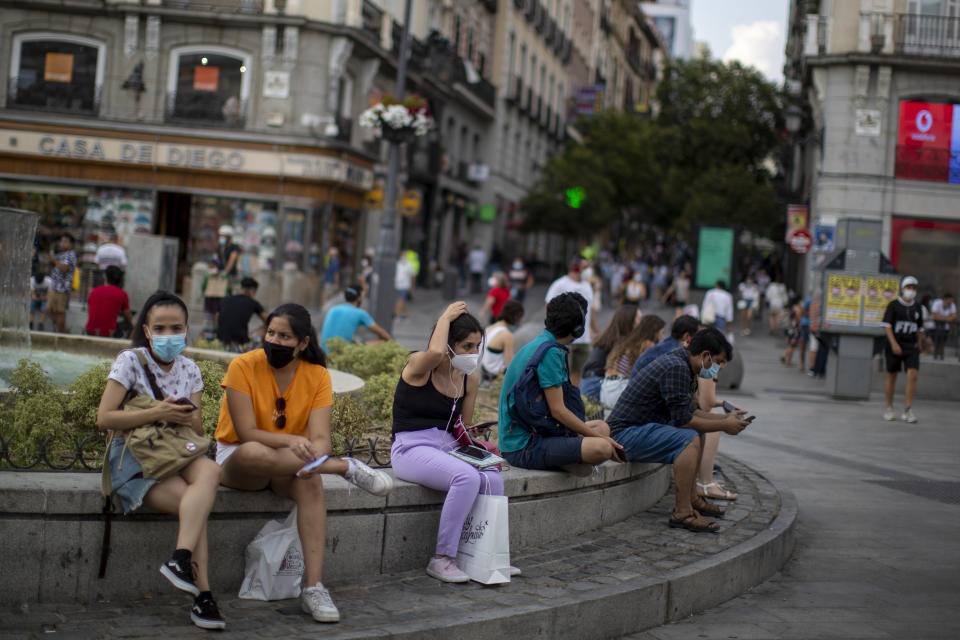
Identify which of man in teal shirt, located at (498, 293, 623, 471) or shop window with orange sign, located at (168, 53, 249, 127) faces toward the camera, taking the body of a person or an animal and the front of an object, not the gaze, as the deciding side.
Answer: the shop window with orange sign

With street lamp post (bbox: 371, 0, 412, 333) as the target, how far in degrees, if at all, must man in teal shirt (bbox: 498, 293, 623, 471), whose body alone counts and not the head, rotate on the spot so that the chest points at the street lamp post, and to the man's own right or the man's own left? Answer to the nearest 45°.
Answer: approximately 90° to the man's own left

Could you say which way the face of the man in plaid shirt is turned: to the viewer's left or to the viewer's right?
to the viewer's right

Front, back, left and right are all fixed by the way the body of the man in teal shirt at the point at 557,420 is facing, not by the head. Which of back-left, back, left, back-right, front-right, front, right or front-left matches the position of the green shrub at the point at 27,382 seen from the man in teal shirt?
back

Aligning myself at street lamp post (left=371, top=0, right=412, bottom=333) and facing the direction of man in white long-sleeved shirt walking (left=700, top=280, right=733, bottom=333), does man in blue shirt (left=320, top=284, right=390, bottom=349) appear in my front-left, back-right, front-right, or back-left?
back-right

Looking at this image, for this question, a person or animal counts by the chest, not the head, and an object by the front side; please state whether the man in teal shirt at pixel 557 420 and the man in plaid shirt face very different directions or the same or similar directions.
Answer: same or similar directions

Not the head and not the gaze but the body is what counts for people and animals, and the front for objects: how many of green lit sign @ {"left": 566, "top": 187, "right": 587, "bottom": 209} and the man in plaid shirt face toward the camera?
1

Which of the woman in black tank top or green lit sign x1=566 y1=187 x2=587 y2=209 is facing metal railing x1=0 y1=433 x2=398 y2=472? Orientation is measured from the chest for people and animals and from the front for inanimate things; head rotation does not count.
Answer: the green lit sign

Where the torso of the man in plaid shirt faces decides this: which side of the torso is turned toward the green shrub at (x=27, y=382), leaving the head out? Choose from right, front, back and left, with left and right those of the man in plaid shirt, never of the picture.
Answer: back

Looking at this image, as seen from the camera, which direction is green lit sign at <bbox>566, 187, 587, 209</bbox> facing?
toward the camera

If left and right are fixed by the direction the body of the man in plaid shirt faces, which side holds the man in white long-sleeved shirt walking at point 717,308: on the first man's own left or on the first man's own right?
on the first man's own left

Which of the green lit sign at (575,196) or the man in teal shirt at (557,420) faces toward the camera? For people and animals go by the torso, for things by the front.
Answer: the green lit sign

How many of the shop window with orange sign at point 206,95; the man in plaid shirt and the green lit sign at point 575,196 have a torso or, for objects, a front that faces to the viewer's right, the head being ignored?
1

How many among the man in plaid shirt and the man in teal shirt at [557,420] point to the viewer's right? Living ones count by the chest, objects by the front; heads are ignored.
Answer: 2

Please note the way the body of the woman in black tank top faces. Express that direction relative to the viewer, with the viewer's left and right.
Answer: facing the viewer and to the right of the viewer

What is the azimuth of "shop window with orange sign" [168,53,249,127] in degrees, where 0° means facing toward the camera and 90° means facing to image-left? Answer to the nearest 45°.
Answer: approximately 0°

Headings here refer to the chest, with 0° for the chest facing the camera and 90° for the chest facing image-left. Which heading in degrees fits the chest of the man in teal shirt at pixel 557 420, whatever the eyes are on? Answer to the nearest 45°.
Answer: approximately 270°

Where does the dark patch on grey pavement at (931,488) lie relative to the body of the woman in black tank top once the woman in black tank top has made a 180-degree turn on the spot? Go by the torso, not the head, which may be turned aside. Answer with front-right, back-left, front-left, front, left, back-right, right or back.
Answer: right
